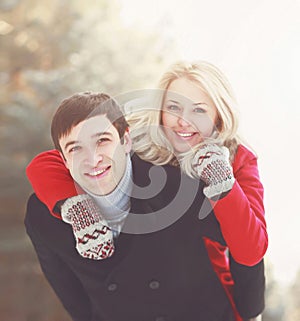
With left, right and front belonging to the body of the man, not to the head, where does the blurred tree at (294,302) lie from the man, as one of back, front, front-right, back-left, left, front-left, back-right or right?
back-left

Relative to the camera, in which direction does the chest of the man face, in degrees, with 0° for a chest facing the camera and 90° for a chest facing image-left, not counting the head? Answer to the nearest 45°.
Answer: approximately 0°

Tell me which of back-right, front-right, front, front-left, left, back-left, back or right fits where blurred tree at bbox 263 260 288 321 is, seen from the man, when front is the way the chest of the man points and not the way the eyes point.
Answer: back-left
